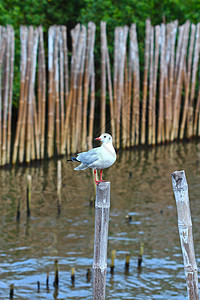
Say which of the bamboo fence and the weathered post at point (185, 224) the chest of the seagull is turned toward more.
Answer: the weathered post

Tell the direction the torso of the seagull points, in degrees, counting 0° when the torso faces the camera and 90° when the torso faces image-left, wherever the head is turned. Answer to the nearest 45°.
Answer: approximately 270°

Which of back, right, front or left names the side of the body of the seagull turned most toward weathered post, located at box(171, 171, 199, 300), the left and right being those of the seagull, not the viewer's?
front

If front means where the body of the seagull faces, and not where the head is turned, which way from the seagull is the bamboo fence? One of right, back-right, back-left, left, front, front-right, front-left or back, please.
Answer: left
